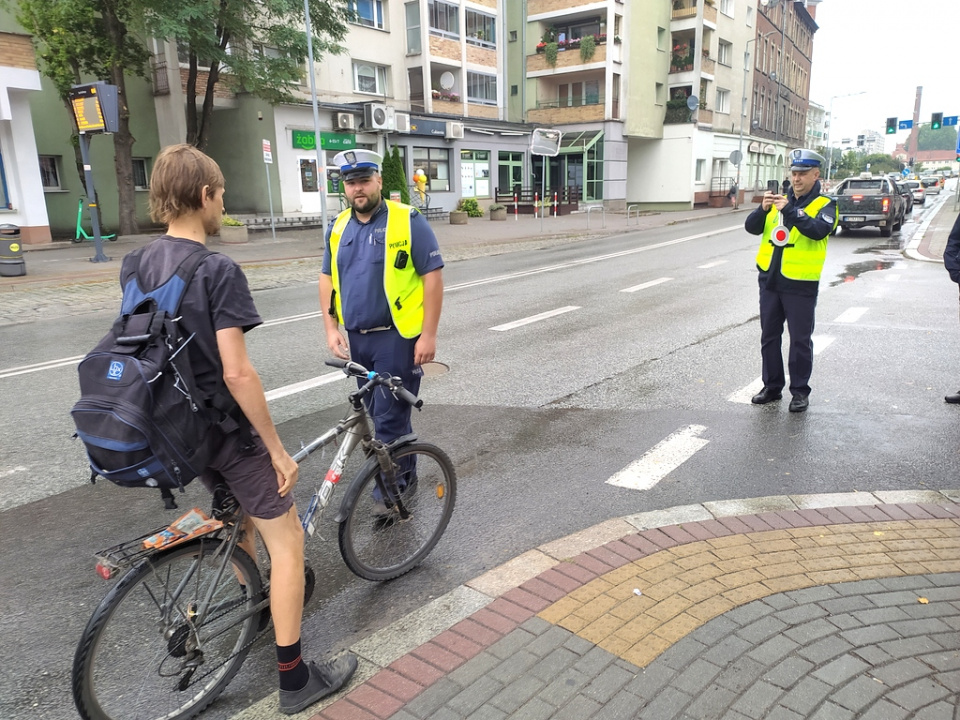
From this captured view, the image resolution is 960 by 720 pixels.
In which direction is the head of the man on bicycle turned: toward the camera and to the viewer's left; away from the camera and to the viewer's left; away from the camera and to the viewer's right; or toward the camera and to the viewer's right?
away from the camera and to the viewer's right

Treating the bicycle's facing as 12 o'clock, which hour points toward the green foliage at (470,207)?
The green foliage is roughly at 11 o'clock from the bicycle.

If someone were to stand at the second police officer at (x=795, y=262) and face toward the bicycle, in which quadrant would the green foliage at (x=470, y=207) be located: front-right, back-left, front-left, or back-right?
back-right

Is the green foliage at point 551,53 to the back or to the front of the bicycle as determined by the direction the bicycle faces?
to the front

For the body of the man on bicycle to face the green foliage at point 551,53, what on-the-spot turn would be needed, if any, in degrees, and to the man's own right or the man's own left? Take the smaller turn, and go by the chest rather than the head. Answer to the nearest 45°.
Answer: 0° — they already face it

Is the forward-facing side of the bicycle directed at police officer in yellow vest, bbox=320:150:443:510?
yes

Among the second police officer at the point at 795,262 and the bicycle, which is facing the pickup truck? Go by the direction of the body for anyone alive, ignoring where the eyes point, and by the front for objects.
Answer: the bicycle

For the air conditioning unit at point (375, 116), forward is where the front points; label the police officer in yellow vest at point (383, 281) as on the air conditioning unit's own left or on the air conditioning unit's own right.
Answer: on the air conditioning unit's own right

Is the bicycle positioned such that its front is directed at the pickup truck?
yes

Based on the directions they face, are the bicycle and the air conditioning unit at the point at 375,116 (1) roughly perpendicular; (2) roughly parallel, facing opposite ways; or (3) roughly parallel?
roughly perpendicular

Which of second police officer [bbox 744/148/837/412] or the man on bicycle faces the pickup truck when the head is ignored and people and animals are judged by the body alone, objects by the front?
the man on bicycle

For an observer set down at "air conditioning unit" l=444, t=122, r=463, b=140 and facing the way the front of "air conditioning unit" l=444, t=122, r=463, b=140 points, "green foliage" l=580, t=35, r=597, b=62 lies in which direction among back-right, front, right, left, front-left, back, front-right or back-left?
left

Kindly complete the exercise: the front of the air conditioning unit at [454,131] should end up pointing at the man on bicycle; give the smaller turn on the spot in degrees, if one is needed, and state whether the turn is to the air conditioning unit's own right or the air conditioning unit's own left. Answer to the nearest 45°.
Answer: approximately 45° to the air conditioning unit's own right

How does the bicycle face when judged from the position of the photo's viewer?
facing away from the viewer and to the right of the viewer

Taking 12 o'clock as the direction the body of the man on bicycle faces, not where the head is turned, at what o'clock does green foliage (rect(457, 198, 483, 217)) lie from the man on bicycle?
The green foliage is roughly at 11 o'clock from the man on bicycle.
